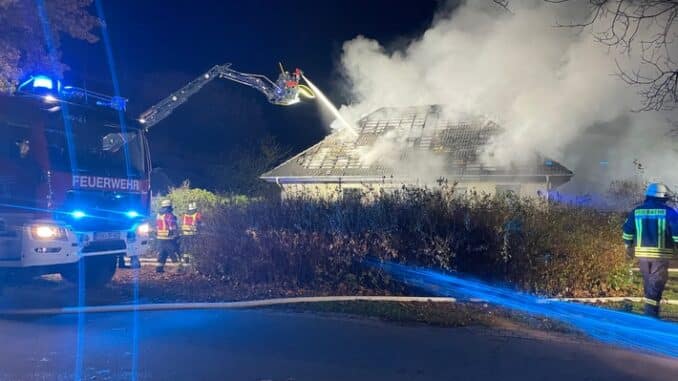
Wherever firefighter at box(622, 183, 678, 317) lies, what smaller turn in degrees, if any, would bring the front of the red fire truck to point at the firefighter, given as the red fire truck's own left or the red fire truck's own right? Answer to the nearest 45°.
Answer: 0° — it already faces them

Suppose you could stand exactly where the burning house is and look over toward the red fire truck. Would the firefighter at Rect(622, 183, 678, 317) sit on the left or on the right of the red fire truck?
left

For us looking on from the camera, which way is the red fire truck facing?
facing the viewer and to the right of the viewer

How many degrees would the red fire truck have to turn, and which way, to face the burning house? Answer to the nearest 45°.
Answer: approximately 90° to its left
